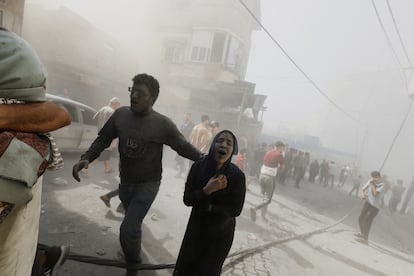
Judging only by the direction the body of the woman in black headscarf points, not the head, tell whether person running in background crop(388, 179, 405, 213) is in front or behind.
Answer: behind

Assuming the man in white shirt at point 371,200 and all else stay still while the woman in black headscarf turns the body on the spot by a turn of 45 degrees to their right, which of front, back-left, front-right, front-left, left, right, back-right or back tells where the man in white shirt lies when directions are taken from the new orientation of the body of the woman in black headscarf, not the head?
back

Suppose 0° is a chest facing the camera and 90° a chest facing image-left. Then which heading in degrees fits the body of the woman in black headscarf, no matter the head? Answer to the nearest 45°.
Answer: approximately 0°

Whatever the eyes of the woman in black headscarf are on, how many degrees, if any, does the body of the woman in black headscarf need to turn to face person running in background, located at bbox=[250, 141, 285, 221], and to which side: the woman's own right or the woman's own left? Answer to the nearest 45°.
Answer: approximately 180°

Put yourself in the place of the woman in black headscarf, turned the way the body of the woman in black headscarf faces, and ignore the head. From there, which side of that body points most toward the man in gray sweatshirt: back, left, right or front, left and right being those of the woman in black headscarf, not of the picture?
right
